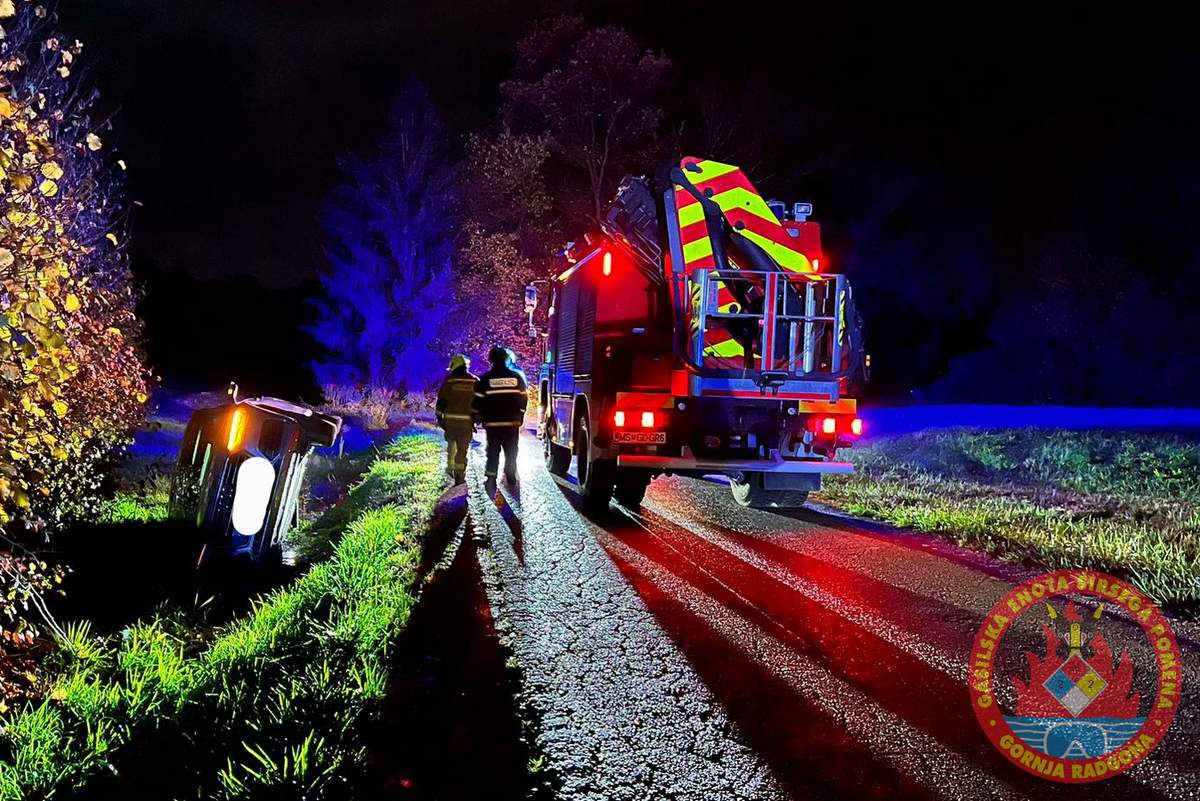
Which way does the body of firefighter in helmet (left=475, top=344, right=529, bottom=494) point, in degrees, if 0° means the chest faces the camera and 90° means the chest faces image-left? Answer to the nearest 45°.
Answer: approximately 180°

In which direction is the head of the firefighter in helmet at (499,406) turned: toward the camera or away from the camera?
away from the camera

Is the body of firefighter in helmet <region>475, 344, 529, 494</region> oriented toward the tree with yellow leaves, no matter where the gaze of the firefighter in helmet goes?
no

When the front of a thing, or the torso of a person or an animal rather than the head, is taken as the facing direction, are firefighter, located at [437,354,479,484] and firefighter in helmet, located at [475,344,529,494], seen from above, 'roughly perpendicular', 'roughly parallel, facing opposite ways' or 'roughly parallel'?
roughly parallel

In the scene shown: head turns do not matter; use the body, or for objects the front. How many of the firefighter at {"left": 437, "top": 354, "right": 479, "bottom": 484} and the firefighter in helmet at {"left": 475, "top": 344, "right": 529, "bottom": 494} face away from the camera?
2

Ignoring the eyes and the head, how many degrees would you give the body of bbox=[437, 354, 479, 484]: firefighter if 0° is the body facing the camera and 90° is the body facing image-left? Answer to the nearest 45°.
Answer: approximately 180°

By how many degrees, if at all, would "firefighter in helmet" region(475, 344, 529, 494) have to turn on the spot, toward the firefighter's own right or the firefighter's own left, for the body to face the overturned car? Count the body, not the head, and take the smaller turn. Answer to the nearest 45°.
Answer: approximately 135° to the firefighter's own left

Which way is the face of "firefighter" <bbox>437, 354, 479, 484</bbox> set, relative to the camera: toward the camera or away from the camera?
away from the camera

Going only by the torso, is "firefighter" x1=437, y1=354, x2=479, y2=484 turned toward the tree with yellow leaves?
no

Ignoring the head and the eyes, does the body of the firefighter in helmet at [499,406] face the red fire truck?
no
